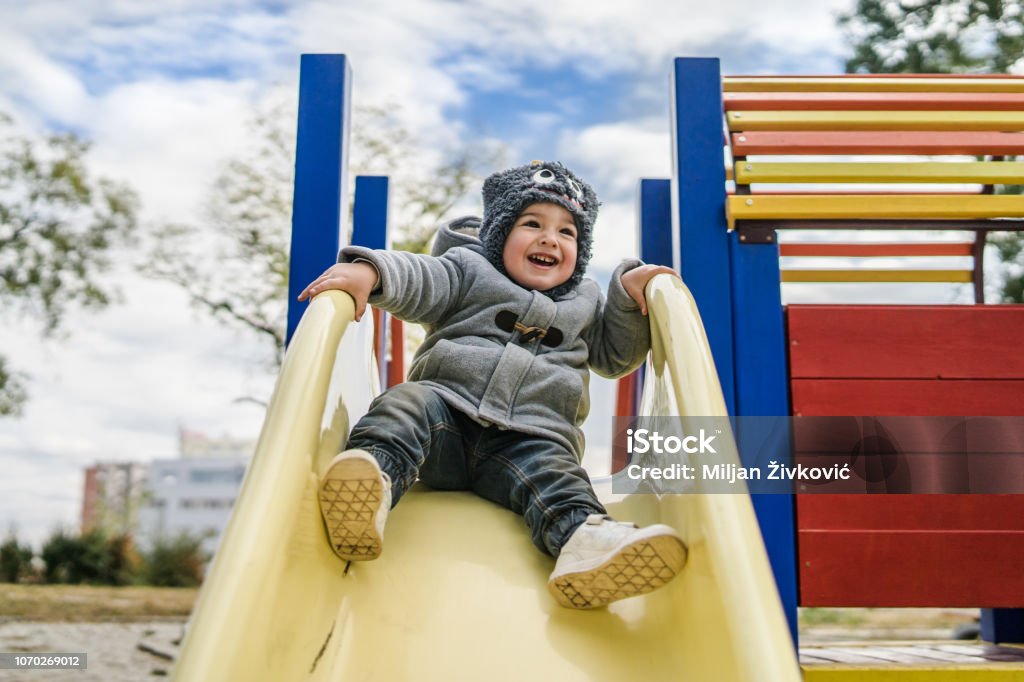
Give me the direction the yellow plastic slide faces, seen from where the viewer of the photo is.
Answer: facing the viewer

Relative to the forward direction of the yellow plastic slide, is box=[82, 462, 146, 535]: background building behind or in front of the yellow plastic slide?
behind

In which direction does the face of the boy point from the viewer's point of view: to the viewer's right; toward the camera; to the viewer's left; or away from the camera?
toward the camera

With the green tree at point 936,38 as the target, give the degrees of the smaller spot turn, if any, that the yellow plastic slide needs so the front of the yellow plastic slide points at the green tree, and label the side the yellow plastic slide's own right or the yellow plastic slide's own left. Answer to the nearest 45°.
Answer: approximately 135° to the yellow plastic slide's own left

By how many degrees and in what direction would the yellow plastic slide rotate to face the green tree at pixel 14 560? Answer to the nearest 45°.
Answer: approximately 135° to its right

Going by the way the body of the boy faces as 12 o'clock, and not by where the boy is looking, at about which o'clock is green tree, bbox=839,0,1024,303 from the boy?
The green tree is roughly at 7 o'clock from the boy.

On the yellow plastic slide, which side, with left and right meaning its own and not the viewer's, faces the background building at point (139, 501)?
back

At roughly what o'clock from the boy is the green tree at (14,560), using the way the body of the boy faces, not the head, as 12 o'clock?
The green tree is roughly at 5 o'clock from the boy.

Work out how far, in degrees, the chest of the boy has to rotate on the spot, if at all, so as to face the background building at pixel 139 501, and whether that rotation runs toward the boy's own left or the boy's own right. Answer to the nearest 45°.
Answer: approximately 135° to the boy's own right

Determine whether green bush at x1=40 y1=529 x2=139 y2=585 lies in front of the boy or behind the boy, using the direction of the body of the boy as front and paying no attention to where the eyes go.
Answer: behind
